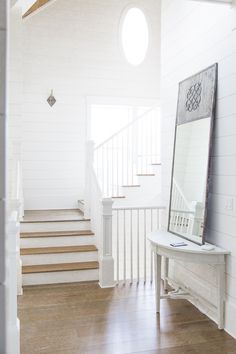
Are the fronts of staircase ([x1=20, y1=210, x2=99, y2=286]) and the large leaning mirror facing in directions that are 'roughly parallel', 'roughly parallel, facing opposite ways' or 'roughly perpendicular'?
roughly perpendicular

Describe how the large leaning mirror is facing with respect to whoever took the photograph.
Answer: facing the viewer and to the left of the viewer

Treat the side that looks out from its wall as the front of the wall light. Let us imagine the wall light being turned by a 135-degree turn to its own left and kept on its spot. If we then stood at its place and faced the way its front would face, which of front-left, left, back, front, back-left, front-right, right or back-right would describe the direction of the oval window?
front-right

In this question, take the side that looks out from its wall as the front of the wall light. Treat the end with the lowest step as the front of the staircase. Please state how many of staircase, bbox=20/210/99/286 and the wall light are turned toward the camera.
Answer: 2

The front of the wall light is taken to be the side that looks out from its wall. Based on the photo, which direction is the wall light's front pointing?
toward the camera

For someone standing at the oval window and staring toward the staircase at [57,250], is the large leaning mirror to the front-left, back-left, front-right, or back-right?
front-left

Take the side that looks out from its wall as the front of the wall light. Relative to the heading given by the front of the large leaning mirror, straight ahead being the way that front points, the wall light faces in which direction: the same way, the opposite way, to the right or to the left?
to the left

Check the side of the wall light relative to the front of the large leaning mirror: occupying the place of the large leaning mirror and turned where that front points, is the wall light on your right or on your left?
on your right

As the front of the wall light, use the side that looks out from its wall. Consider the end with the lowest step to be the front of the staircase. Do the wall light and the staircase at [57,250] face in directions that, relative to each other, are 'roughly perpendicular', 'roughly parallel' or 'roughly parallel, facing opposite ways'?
roughly parallel
